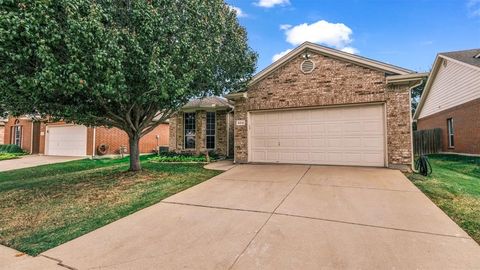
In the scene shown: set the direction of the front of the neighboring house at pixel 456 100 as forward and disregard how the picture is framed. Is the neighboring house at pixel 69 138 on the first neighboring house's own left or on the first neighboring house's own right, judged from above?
on the first neighboring house's own right

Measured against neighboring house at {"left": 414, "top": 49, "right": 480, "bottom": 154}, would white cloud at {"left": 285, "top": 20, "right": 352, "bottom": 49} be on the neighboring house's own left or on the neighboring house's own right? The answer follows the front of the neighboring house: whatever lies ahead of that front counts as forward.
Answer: on the neighboring house's own right

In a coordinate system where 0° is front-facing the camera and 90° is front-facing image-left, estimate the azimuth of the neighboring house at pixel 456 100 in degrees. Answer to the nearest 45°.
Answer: approximately 315°
